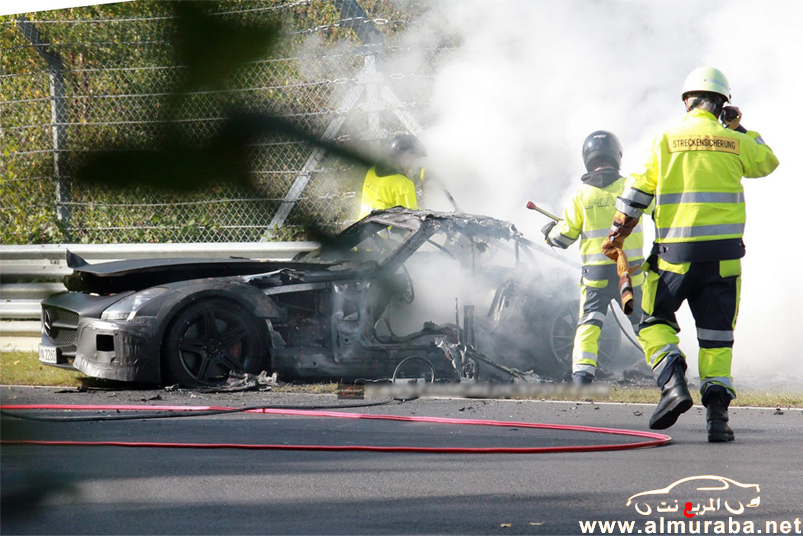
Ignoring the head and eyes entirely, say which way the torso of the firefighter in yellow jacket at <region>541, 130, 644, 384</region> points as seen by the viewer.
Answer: away from the camera

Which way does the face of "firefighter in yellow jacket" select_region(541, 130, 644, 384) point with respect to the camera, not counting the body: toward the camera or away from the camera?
away from the camera

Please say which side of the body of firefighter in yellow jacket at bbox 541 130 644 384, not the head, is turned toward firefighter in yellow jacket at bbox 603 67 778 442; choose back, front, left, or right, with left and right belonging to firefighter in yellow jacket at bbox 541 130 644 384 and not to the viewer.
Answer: back

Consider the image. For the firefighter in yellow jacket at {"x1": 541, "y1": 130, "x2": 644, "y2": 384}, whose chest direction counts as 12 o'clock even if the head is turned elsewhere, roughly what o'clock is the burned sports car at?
The burned sports car is roughly at 9 o'clock from the firefighter in yellow jacket.

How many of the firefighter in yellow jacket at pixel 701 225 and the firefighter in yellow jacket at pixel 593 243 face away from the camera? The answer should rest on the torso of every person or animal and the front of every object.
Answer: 2

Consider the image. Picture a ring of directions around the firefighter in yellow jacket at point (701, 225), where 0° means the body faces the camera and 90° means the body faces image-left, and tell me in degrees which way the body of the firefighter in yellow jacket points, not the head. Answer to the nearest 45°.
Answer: approximately 180°
